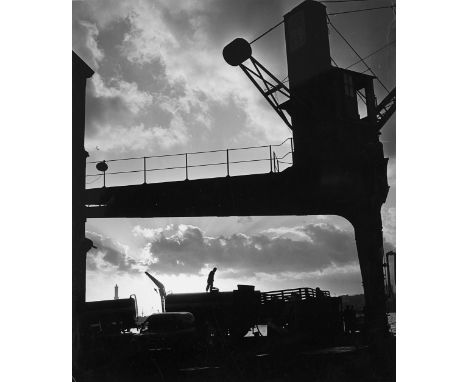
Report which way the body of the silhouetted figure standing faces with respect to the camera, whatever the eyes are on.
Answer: to the viewer's right

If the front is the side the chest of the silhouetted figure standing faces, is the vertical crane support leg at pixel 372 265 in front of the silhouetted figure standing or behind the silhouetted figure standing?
in front
